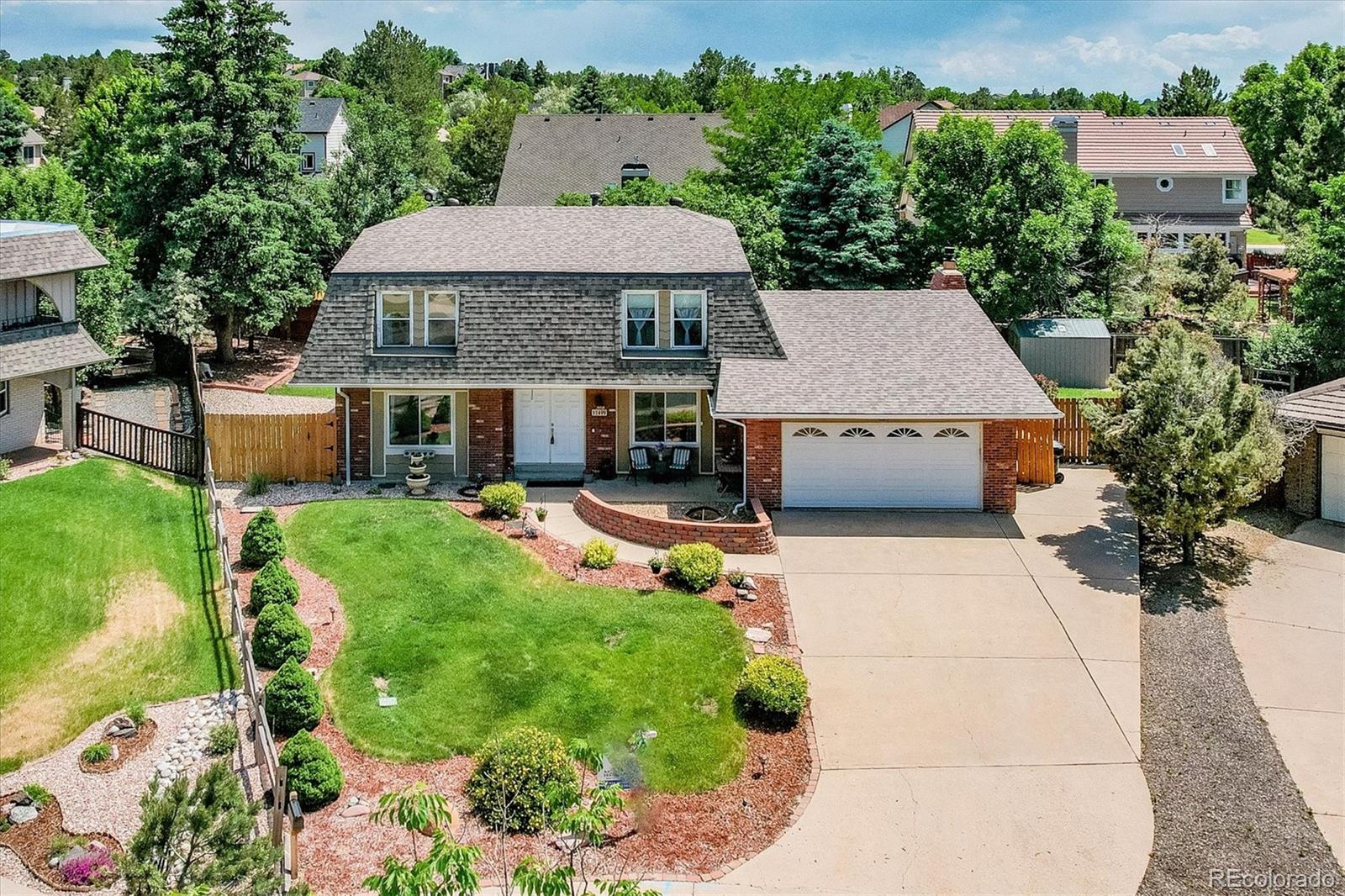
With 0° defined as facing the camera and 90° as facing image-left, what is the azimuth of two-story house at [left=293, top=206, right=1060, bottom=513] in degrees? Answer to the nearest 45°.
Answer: approximately 0°

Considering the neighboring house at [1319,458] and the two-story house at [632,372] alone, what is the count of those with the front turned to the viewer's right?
0

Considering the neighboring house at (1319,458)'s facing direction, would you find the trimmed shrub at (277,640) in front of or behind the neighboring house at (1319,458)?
in front

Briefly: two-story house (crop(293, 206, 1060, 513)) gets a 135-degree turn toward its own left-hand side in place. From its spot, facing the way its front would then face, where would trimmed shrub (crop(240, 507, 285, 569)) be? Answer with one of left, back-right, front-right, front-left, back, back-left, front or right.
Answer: back

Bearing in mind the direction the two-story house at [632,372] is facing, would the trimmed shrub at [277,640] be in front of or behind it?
in front

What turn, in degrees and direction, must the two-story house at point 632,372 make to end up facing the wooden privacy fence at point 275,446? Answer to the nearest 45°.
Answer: approximately 90° to its right

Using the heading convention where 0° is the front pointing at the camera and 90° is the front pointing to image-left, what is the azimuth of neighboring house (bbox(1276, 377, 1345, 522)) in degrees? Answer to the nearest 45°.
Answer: approximately 45°

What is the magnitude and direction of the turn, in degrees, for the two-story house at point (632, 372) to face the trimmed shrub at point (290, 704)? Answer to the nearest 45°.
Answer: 0° — it already faces it

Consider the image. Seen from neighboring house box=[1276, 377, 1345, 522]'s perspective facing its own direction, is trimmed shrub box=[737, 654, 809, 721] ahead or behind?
ahead

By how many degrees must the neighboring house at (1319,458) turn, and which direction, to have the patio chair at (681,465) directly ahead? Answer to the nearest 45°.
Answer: approximately 45° to its right

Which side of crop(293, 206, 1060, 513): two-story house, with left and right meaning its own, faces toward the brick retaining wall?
front
